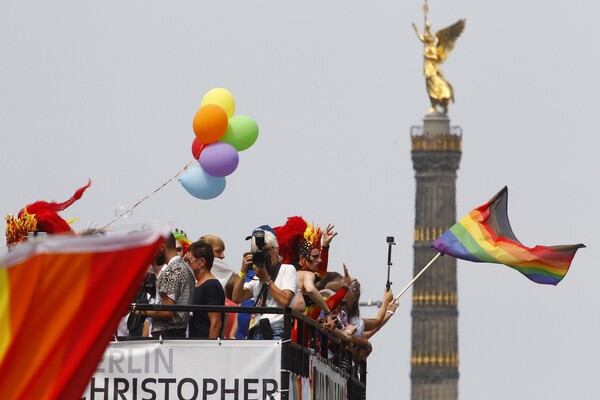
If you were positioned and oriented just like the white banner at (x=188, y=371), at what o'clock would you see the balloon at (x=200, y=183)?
The balloon is roughly at 6 o'clock from the white banner.

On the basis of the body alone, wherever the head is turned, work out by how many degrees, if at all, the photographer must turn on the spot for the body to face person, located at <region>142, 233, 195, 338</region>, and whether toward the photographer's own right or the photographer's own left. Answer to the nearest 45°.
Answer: approximately 45° to the photographer's own right

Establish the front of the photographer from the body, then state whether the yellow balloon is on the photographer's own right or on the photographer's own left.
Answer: on the photographer's own right

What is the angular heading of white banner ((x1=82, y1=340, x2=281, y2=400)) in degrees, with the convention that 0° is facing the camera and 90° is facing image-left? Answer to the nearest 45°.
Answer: approximately 0°

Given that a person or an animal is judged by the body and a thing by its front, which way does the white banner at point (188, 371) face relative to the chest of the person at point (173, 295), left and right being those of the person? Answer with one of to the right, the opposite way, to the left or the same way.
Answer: to the left

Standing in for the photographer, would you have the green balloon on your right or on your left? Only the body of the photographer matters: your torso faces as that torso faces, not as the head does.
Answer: on your right

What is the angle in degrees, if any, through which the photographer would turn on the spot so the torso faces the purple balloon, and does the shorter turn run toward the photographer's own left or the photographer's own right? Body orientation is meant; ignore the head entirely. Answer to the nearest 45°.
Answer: approximately 135° to the photographer's own right

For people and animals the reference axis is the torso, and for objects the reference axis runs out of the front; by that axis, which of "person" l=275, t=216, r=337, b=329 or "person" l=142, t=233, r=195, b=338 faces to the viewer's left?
"person" l=142, t=233, r=195, b=338
